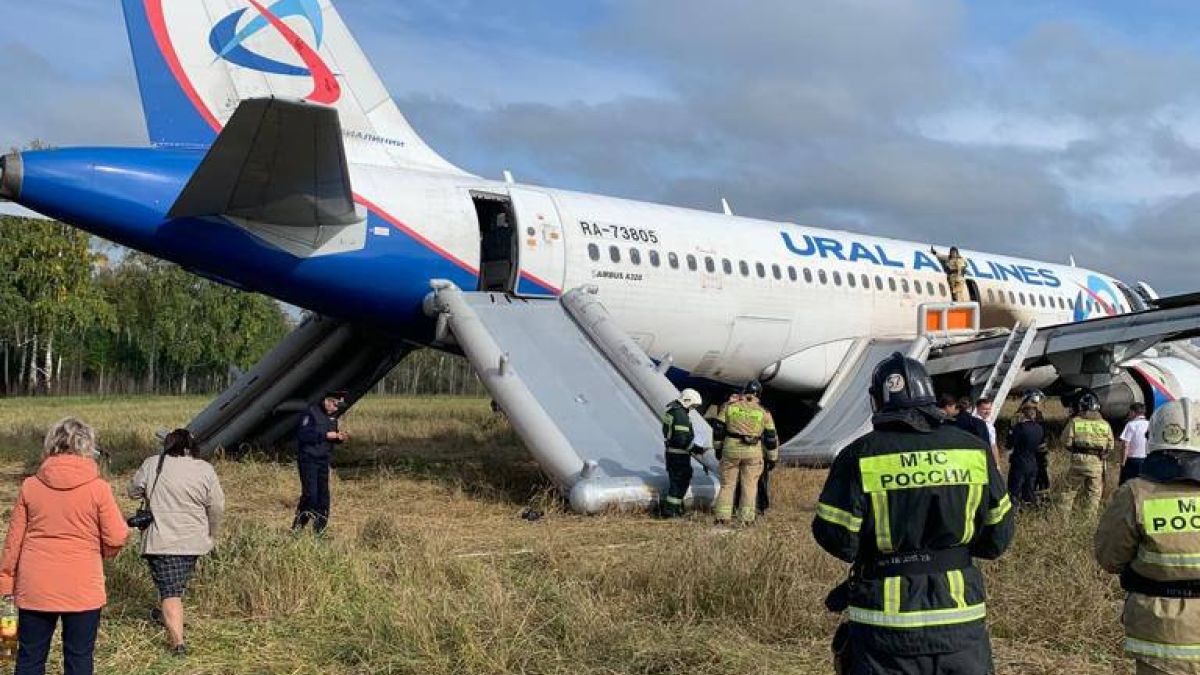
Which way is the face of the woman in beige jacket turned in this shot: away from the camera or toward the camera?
away from the camera

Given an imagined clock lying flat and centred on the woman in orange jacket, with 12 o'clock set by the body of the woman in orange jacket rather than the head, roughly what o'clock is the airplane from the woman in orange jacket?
The airplane is roughly at 1 o'clock from the woman in orange jacket.

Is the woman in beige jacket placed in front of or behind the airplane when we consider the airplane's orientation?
behind

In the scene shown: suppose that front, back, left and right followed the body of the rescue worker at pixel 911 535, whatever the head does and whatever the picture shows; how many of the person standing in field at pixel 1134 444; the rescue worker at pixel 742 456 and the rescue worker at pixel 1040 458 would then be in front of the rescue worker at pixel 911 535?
3

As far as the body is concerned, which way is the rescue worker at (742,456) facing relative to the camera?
away from the camera

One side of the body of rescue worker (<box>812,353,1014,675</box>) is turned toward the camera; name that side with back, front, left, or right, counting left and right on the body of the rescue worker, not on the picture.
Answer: back

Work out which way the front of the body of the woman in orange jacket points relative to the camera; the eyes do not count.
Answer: away from the camera
